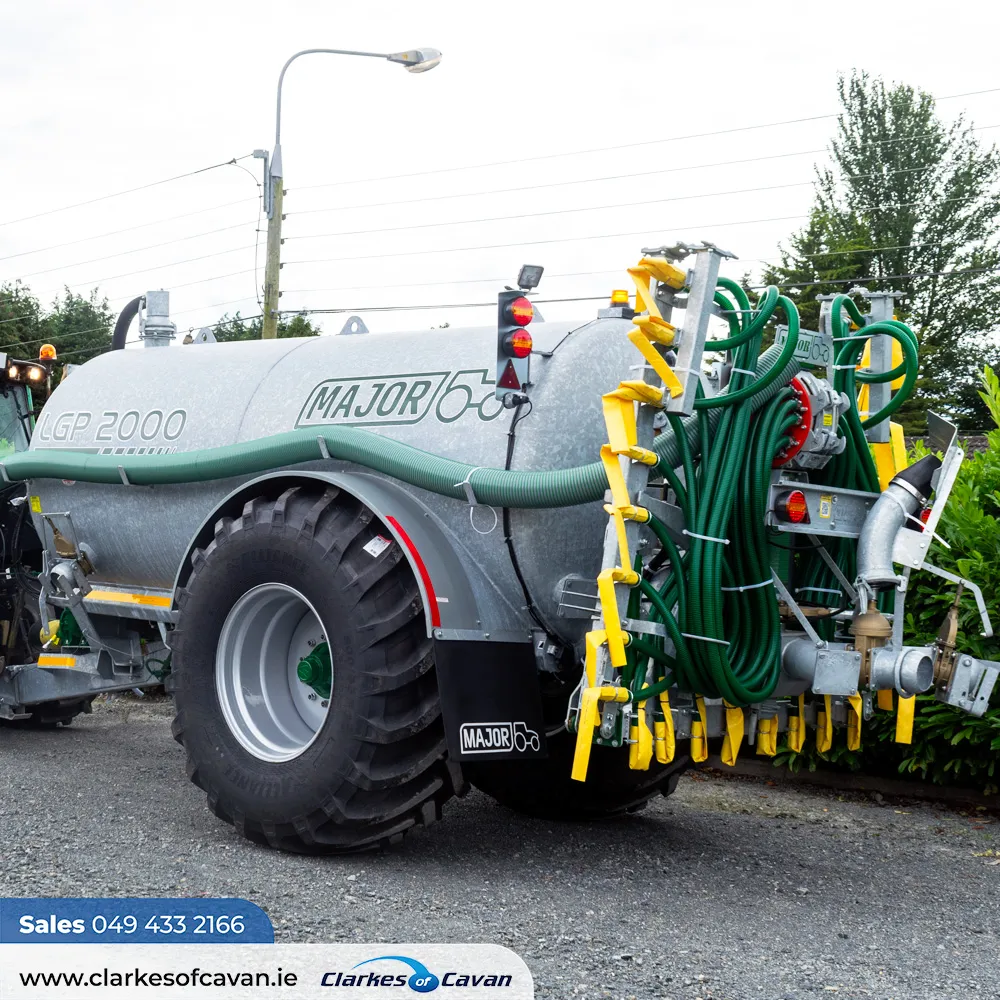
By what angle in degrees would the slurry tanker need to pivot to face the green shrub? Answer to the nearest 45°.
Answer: approximately 90° to its right

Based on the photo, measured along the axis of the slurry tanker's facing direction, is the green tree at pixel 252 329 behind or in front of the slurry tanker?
in front

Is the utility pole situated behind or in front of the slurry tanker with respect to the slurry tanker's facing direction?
in front

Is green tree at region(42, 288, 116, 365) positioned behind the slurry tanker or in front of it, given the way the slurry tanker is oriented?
in front

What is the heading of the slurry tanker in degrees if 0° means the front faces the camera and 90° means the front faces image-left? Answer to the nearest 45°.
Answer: approximately 135°

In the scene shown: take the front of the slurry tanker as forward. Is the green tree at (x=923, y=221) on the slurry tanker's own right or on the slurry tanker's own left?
on the slurry tanker's own right

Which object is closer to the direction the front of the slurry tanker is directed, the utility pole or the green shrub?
the utility pole
